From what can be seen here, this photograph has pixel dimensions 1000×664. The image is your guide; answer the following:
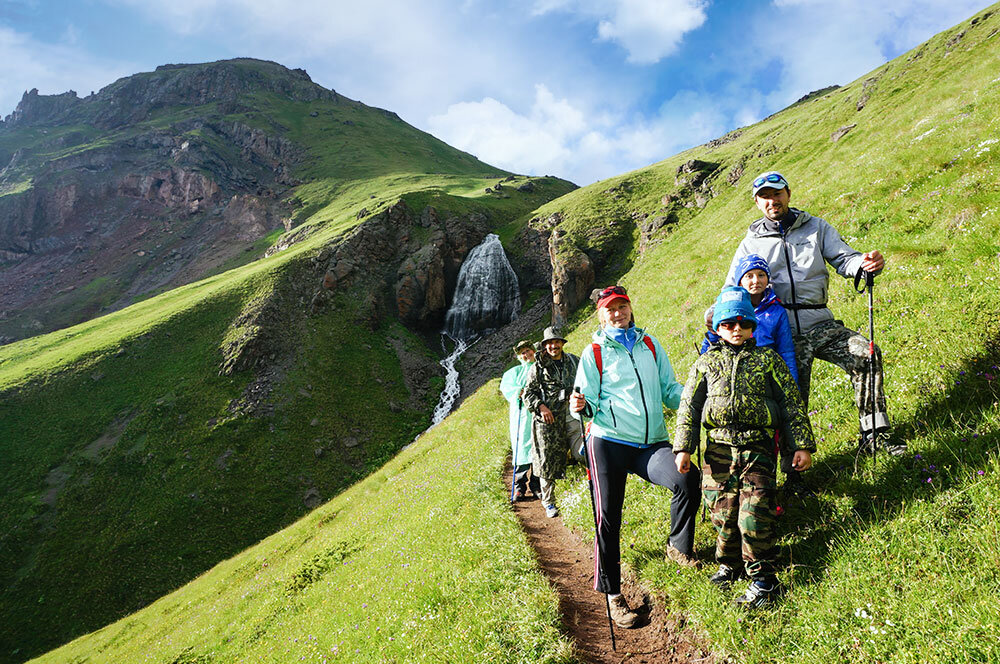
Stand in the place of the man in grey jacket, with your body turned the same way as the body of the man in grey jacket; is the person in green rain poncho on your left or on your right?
on your right

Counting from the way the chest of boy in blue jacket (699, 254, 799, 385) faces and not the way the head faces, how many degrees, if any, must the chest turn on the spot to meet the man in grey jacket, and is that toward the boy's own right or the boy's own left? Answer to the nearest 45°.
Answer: approximately 135° to the boy's own left

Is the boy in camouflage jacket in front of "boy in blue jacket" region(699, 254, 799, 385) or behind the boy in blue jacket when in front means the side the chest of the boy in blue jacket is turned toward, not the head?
in front

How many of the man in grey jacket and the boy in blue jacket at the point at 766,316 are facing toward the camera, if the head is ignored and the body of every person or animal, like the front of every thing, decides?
2

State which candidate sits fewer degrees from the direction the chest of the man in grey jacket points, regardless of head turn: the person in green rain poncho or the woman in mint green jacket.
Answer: the woman in mint green jacket

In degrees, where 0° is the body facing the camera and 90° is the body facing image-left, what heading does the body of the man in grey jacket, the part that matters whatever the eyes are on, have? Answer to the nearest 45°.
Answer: approximately 0°
